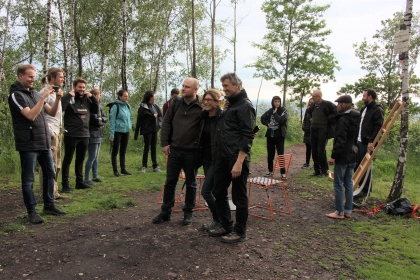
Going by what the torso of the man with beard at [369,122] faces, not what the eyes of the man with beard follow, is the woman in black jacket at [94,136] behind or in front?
in front

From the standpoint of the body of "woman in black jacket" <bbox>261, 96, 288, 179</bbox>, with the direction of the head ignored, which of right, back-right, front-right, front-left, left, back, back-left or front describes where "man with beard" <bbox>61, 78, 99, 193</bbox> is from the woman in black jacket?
front-right

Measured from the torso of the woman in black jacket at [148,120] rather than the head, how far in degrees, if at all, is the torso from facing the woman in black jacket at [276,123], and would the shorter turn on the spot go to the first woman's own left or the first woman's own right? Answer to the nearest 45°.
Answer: approximately 45° to the first woman's own left

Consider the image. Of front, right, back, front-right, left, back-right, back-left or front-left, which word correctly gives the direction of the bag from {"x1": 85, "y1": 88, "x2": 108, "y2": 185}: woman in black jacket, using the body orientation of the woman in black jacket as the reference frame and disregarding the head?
front-right

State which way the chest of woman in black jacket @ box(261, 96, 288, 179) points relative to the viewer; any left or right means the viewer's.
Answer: facing the viewer

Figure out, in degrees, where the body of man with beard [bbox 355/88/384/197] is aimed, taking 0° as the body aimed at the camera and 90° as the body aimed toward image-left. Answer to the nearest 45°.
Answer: approximately 90°

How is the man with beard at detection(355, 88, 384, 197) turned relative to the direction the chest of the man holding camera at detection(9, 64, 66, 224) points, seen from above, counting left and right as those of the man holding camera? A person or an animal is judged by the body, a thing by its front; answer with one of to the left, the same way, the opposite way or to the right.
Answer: the opposite way

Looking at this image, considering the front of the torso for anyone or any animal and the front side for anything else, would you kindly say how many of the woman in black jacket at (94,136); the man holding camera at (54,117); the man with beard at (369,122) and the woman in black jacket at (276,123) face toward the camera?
1

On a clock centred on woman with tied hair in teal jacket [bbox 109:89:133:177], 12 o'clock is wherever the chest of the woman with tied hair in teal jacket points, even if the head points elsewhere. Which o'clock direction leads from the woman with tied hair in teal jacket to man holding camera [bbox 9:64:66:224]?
The man holding camera is roughly at 2 o'clock from the woman with tied hair in teal jacket.

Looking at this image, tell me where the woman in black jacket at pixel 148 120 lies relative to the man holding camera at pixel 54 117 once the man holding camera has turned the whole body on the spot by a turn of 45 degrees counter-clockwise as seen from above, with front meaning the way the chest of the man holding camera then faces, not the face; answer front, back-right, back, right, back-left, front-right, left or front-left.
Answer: front

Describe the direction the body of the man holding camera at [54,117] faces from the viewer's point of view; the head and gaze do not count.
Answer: to the viewer's right

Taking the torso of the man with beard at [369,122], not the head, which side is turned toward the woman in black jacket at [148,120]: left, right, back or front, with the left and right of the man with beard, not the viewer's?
front

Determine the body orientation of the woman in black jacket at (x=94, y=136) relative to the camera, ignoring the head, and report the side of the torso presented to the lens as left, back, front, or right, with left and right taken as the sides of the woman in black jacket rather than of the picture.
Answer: right

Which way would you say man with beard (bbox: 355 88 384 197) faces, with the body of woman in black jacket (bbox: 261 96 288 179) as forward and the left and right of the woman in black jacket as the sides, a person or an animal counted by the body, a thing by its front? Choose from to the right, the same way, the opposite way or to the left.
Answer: to the right
